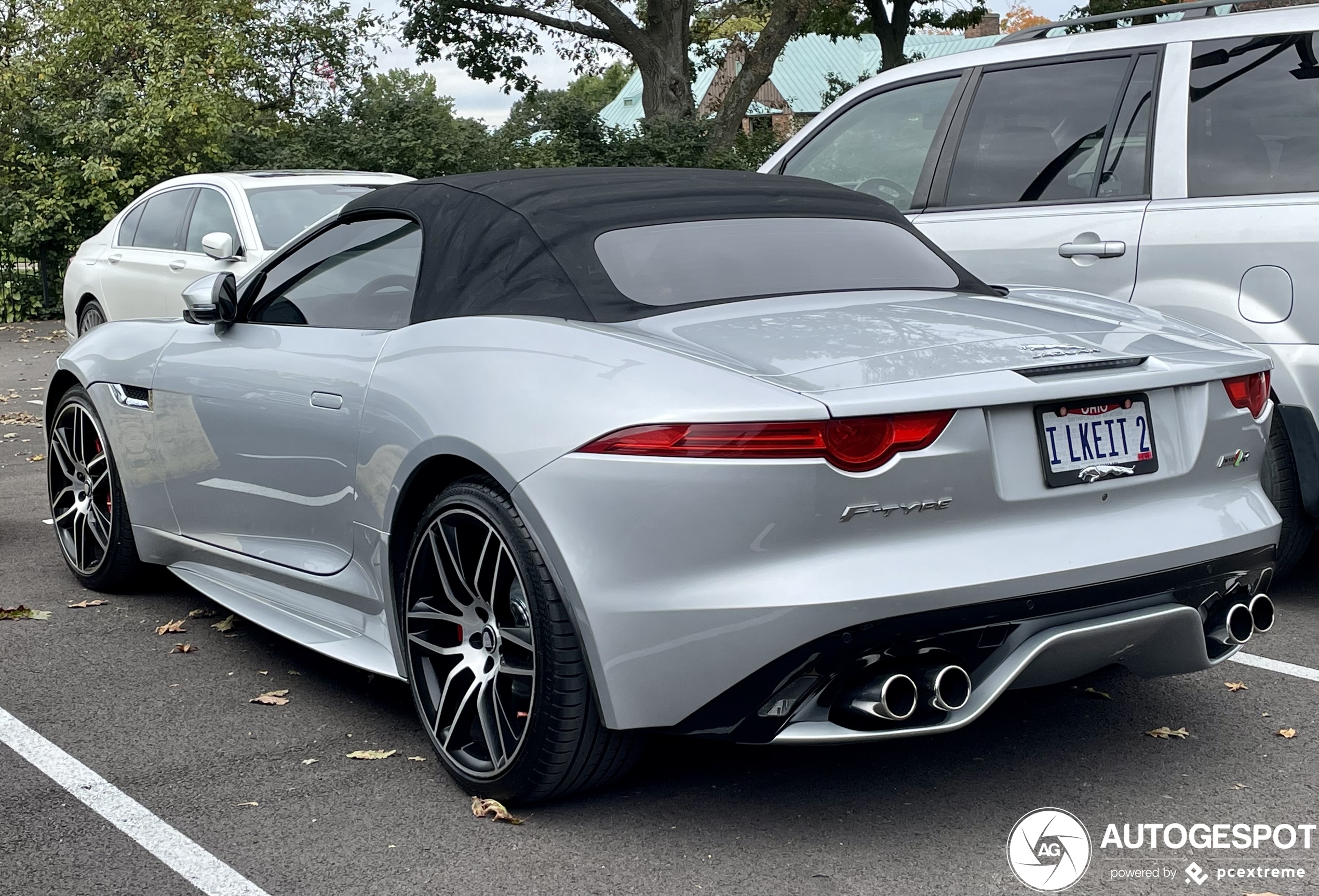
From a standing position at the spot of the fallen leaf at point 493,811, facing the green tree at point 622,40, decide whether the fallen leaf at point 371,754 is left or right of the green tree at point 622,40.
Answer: left

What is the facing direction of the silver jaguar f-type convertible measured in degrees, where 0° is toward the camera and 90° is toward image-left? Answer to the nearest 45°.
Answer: approximately 135°

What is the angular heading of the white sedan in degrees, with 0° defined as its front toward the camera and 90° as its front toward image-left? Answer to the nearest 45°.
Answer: approximately 315°

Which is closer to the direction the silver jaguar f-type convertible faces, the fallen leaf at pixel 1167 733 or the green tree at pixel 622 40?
the green tree

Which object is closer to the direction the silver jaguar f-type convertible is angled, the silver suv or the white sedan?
the white sedan

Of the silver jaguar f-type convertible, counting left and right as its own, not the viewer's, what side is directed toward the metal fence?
front

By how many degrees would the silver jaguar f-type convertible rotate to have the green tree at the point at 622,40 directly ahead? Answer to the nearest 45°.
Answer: approximately 45° to its right
